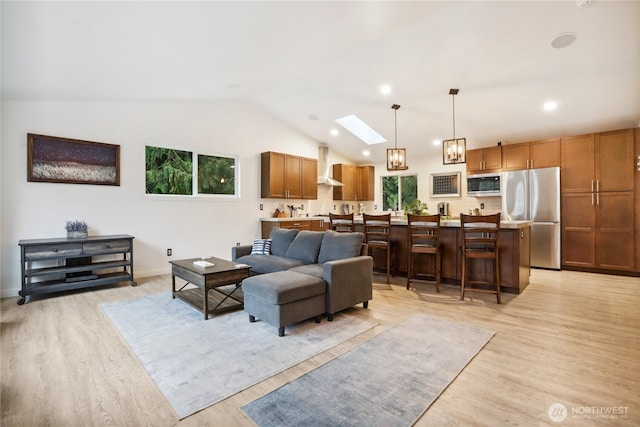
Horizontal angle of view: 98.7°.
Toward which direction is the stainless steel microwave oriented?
toward the camera

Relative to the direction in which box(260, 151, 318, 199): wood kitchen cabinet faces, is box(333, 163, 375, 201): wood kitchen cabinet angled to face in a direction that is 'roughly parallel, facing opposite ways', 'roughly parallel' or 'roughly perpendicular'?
roughly parallel

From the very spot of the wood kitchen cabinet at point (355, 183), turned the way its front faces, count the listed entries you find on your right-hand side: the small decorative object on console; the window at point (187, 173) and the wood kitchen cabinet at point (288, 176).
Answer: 3

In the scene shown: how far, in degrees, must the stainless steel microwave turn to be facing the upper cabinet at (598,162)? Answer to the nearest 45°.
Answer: approximately 90° to its left

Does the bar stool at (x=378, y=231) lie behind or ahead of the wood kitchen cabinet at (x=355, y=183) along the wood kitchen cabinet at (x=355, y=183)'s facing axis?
ahead

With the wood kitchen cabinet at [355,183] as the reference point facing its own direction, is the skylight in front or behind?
in front

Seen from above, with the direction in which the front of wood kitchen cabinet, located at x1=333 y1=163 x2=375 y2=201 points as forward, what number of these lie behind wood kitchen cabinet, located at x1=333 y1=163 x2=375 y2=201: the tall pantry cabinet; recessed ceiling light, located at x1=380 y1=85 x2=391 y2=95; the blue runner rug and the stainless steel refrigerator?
0

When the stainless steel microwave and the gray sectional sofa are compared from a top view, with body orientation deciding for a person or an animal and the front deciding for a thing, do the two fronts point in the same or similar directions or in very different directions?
same or similar directions

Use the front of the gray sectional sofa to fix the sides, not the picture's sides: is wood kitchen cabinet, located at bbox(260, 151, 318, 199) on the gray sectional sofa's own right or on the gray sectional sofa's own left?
on the gray sectional sofa's own right

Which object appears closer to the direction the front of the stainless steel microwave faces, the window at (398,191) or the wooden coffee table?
the wooden coffee table

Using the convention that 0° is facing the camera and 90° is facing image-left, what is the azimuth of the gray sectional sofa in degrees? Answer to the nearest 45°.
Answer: approximately 45°

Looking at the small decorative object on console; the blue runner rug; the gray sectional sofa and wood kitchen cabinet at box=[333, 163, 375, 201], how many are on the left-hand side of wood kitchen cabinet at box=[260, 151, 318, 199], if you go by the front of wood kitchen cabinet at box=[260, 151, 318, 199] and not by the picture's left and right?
1

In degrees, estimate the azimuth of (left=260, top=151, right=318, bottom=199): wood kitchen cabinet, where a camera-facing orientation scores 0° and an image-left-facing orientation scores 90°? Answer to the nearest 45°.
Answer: approximately 315°

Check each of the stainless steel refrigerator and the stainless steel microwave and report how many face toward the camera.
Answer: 2

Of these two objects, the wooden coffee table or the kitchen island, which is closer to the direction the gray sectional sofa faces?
the wooden coffee table

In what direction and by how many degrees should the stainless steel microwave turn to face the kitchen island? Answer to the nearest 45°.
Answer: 0° — it already faces it

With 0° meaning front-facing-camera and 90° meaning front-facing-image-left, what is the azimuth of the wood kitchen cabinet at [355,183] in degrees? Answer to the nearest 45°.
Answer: approximately 315°
